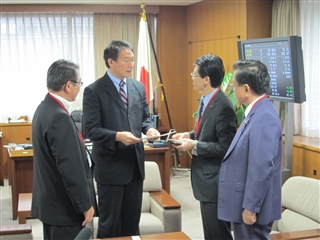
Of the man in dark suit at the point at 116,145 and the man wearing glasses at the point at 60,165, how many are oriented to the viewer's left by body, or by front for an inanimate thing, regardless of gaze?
0

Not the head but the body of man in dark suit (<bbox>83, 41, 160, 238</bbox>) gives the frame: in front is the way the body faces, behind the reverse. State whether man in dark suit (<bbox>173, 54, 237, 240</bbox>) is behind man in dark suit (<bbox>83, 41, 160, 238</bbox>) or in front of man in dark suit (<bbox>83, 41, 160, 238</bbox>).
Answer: in front

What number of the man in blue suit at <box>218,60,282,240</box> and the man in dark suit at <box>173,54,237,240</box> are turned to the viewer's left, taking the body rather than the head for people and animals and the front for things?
2

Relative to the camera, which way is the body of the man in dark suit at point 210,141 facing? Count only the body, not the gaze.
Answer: to the viewer's left

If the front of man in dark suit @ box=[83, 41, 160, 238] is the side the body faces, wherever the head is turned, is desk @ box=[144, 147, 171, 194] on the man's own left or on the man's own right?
on the man's own left

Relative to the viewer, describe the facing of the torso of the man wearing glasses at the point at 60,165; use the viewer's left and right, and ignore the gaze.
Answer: facing away from the viewer and to the right of the viewer

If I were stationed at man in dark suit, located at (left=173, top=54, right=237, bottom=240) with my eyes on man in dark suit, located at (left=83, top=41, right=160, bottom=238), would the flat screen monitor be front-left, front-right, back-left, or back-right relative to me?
back-right

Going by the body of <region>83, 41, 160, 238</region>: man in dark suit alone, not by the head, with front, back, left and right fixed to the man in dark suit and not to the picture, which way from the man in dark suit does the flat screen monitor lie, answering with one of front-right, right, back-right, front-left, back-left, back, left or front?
left

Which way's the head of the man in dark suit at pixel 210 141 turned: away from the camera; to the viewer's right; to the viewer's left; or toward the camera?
to the viewer's left

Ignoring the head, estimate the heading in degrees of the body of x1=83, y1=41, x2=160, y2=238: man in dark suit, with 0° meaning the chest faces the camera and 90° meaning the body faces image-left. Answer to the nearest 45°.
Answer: approximately 315°

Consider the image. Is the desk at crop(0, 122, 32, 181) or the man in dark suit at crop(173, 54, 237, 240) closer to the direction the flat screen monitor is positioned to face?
the man in dark suit

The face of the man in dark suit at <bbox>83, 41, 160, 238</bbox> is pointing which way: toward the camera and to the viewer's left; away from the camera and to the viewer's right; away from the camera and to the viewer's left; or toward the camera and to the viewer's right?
toward the camera and to the viewer's right

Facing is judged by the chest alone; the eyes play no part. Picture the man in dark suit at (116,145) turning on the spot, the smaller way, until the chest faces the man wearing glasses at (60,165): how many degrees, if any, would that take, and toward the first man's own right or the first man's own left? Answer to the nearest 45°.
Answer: approximately 90° to the first man's own right

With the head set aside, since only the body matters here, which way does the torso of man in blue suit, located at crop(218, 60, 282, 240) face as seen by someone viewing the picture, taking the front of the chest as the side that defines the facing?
to the viewer's left

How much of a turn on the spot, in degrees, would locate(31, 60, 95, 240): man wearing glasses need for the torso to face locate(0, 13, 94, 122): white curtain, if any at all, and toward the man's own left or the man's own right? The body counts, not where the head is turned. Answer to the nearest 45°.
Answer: approximately 45° to the man's own left
